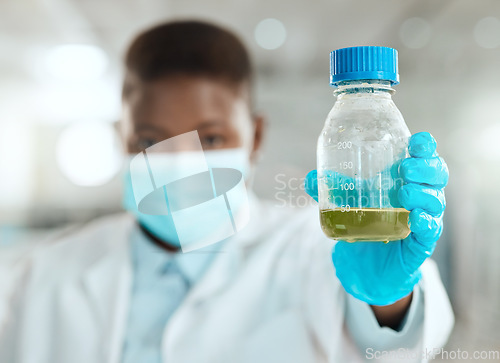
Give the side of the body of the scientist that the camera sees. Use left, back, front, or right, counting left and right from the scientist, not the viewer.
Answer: front
